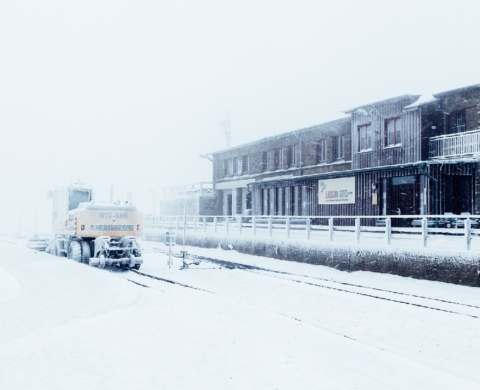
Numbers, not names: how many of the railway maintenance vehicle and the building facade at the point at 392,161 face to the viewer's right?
0

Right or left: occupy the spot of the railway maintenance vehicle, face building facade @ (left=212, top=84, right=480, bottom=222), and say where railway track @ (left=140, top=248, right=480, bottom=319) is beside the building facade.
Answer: right
